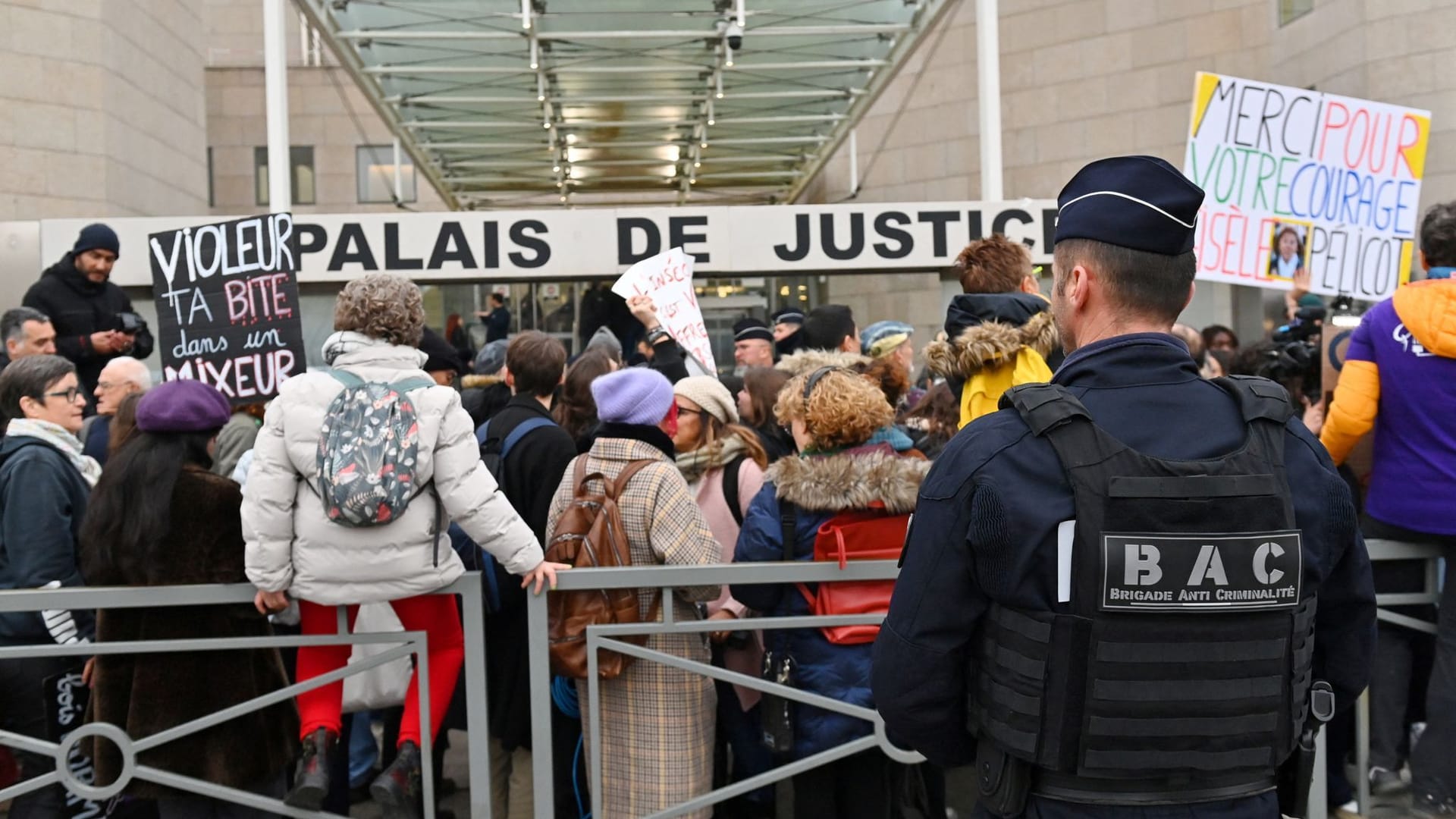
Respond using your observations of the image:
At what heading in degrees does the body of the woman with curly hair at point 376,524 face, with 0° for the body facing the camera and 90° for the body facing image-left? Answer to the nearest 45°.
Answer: approximately 180°

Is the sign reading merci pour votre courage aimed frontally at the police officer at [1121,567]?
yes

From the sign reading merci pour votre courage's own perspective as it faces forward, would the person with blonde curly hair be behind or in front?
in front

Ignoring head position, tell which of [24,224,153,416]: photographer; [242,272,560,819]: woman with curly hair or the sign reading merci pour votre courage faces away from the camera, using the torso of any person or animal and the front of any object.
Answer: the woman with curly hair

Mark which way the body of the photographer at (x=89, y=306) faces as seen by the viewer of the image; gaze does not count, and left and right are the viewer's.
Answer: facing the viewer and to the right of the viewer

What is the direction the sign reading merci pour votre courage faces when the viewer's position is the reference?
facing the viewer

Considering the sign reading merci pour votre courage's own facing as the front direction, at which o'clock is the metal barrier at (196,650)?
The metal barrier is roughly at 1 o'clock from the sign reading merci pour votre courage.

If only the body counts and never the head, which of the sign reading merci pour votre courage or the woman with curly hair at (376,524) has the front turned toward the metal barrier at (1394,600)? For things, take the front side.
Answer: the sign reading merci pour votre courage

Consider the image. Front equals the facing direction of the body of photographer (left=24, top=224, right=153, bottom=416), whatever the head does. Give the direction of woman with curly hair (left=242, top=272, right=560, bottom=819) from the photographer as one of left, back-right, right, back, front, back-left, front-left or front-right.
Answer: front-right

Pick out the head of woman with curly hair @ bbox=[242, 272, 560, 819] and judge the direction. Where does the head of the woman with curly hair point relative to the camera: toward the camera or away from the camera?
away from the camera

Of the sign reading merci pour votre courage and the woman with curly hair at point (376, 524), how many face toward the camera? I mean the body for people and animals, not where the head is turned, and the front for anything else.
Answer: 1

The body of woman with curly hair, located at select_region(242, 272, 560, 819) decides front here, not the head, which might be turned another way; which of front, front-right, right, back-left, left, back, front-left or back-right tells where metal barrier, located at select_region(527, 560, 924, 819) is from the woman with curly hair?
right

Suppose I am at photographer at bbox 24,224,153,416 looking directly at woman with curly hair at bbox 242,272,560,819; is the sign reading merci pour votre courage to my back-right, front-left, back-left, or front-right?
front-left

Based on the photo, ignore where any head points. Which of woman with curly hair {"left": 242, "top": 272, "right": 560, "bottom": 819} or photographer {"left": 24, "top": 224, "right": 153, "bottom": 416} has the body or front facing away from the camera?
the woman with curly hair

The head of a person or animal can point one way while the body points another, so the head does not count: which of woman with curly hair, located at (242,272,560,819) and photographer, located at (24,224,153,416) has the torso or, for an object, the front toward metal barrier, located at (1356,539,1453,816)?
the photographer
